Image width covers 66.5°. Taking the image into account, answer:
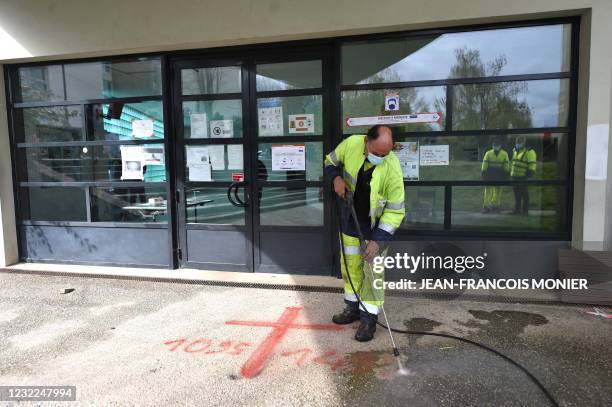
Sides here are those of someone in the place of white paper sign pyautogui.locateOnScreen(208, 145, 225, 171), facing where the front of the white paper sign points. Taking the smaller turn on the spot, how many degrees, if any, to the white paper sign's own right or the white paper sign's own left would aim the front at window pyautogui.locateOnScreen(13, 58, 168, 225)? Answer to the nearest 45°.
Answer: approximately 135° to the white paper sign's own right

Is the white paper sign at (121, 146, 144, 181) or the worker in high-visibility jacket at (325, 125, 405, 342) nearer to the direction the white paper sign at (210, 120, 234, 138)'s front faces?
the worker in high-visibility jacket

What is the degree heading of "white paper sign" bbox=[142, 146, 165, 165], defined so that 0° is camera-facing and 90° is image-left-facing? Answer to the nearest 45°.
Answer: approximately 0°

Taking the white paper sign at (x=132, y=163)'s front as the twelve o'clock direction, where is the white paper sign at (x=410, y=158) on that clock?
the white paper sign at (x=410, y=158) is roughly at 10 o'clock from the white paper sign at (x=132, y=163).

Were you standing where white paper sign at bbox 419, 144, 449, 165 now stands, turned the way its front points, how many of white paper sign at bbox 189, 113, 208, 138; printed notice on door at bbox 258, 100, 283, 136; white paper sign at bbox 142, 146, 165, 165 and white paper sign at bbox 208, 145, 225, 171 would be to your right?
4

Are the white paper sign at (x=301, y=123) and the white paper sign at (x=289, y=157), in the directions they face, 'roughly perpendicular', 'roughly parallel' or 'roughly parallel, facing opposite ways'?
roughly parallel

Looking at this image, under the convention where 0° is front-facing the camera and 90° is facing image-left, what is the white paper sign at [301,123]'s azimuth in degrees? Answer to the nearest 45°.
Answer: approximately 0°

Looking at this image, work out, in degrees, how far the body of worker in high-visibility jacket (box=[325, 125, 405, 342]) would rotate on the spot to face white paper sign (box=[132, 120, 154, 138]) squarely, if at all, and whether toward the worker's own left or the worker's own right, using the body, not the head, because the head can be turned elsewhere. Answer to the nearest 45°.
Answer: approximately 90° to the worker's own right

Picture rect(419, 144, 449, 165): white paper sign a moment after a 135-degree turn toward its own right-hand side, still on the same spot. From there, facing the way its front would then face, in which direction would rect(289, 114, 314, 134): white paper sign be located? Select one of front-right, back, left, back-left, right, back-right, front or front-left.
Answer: front-left

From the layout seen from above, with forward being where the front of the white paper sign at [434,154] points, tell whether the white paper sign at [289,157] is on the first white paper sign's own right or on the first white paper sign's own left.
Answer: on the first white paper sign's own right

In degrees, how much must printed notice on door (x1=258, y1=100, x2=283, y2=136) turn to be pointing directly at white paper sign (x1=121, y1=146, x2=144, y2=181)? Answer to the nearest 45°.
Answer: approximately 90° to its right

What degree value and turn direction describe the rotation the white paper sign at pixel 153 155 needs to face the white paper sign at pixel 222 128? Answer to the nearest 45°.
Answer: approximately 45° to its left

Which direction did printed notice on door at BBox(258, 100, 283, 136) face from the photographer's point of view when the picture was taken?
facing the viewer

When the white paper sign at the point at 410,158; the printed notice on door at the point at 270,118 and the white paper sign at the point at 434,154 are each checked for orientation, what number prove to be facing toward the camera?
3

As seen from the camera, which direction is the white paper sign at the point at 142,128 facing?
toward the camera
